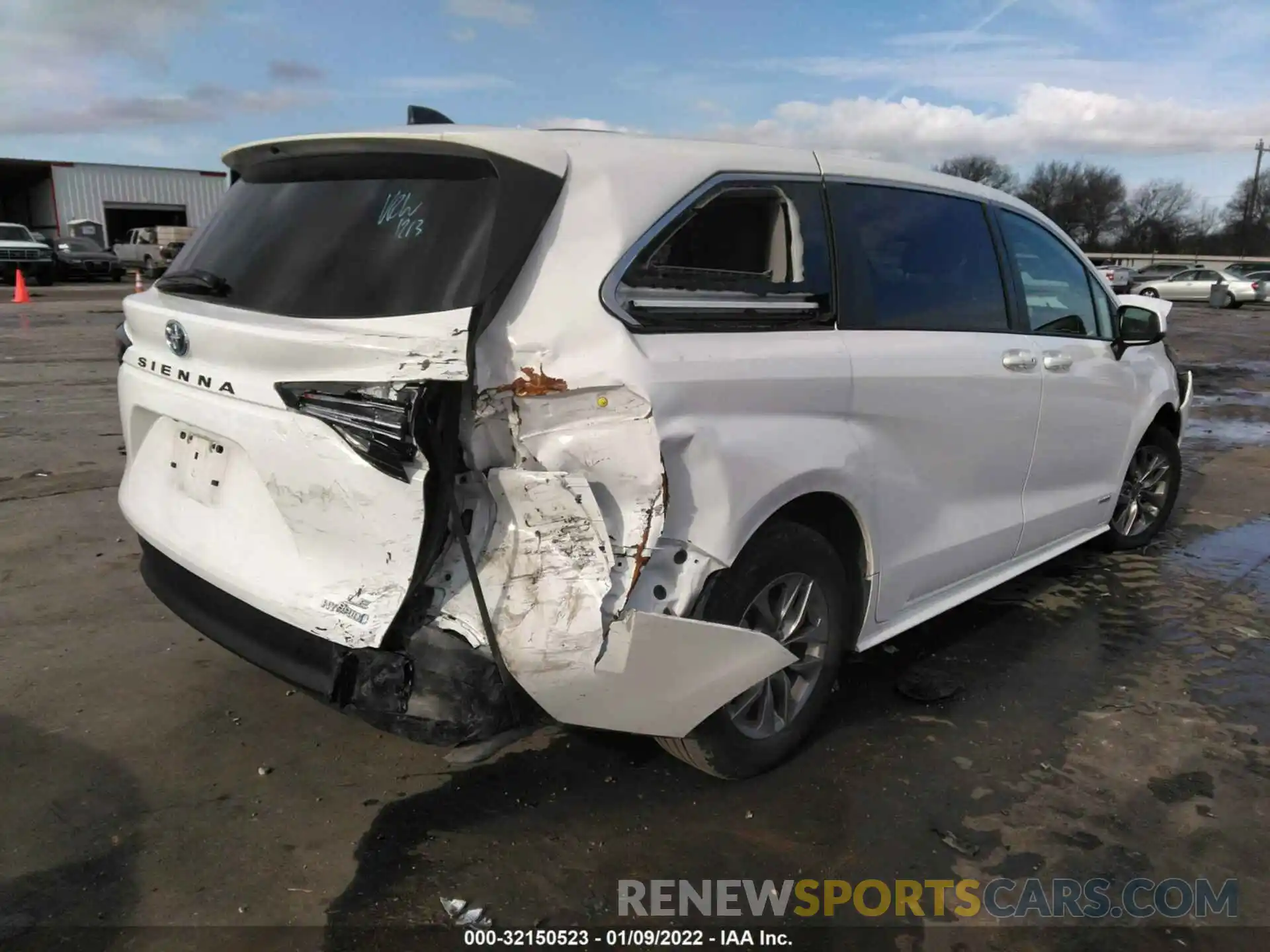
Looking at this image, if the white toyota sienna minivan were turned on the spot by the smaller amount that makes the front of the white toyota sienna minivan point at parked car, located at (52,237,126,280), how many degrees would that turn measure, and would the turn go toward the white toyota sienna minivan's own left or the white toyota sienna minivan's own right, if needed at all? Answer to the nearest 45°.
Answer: approximately 90° to the white toyota sienna minivan's own left

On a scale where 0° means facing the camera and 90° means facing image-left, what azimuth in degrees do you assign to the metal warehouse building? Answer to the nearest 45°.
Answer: approximately 0°

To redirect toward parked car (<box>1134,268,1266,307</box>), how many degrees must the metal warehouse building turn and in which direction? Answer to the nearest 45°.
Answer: approximately 45° to its left

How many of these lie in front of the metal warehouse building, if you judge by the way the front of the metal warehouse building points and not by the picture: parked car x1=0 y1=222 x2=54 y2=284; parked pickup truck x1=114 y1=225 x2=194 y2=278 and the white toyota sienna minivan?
3

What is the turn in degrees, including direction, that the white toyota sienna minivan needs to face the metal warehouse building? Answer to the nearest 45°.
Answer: approximately 90° to its left

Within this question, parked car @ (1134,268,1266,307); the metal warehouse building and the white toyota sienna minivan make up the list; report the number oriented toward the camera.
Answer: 1

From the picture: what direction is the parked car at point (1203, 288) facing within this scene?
to the viewer's left

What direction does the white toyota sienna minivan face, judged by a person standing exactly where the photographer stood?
facing away from the viewer and to the right of the viewer

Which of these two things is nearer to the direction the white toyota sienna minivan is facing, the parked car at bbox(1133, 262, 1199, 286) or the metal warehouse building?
the parked car

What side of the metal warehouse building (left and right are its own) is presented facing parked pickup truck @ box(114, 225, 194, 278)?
front

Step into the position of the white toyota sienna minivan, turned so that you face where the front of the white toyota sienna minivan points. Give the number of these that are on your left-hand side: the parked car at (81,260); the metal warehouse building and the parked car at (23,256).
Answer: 3
